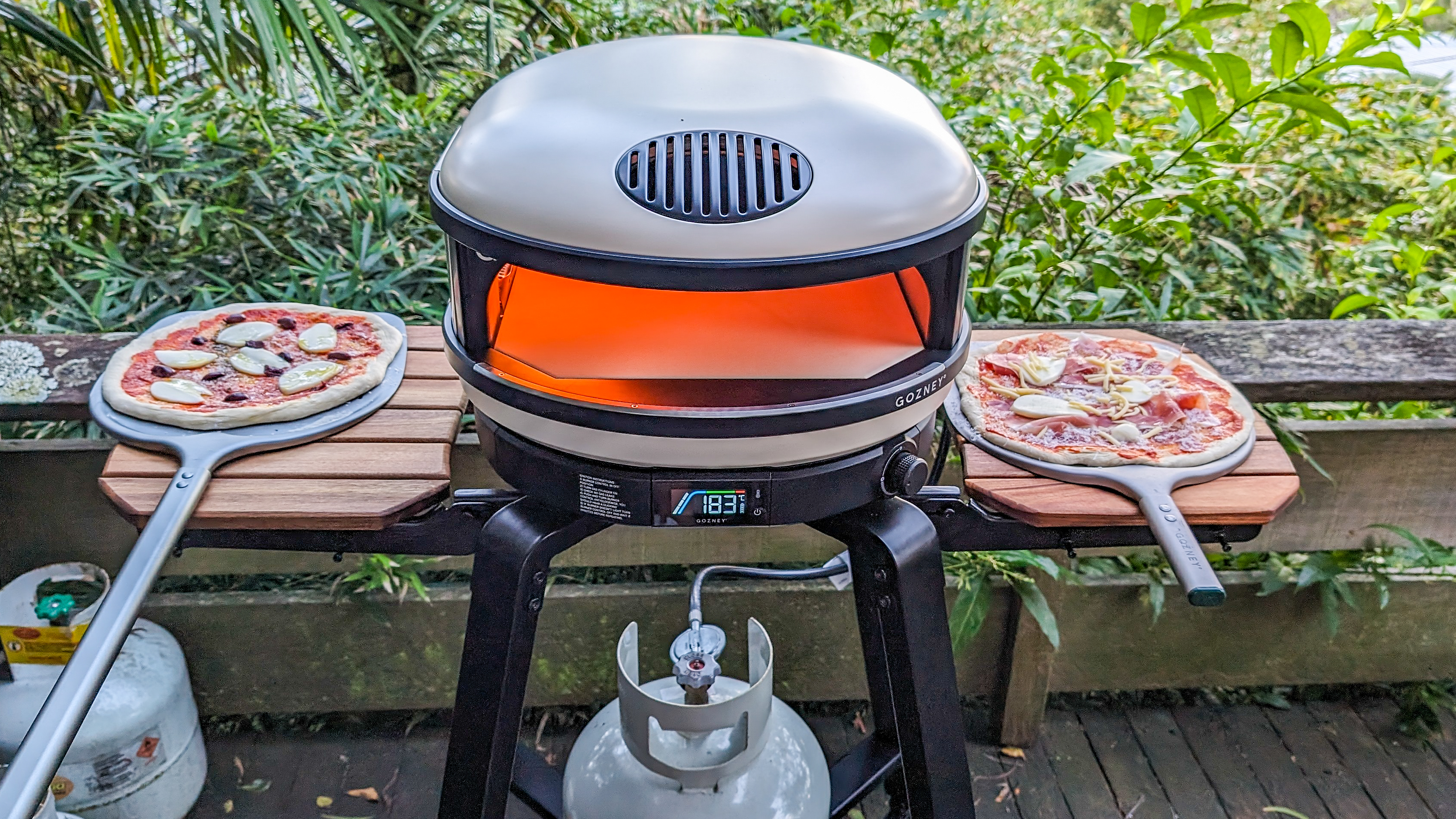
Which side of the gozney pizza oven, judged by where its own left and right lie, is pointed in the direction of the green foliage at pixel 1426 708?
left

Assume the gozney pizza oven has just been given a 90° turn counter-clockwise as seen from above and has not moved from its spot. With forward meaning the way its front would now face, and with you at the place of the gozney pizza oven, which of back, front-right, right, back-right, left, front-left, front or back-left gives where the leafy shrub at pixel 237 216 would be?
back-left

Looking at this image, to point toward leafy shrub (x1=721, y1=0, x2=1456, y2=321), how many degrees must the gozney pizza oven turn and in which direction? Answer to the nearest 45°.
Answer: approximately 135° to its left

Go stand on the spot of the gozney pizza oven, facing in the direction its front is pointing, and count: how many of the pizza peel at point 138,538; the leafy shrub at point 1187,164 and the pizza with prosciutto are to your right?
1

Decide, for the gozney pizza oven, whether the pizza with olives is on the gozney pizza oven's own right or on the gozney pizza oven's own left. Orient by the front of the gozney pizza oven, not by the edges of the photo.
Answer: on the gozney pizza oven's own right

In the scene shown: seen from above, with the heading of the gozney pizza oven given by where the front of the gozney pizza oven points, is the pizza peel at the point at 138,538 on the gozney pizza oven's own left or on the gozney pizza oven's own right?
on the gozney pizza oven's own right

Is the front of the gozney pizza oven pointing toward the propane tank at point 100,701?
no

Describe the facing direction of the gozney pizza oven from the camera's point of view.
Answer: facing the viewer

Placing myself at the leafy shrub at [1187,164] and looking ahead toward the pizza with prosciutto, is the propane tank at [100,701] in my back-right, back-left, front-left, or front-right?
front-right

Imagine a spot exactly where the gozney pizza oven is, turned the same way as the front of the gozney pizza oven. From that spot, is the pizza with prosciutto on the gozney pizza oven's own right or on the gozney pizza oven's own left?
on the gozney pizza oven's own left

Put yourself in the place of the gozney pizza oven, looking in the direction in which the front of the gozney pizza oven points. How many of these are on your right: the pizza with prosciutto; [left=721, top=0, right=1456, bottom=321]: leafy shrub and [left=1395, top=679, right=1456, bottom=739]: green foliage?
0

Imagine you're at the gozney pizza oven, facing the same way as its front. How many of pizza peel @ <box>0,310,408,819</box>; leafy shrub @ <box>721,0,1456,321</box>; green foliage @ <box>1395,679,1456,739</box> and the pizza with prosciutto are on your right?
1
